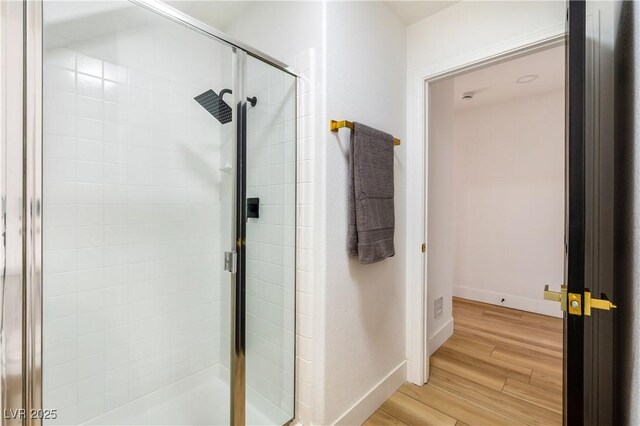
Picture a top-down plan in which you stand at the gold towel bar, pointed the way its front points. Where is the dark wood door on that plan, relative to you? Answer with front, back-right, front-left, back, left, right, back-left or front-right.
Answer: front

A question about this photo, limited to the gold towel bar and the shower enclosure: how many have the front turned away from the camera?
0

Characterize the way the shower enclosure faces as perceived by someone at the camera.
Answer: facing the viewer and to the right of the viewer

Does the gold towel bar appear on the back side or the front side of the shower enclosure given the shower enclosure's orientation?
on the front side

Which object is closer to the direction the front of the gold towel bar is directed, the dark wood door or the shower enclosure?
the dark wood door

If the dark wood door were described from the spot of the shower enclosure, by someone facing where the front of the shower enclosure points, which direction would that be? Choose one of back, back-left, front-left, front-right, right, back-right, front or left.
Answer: front
